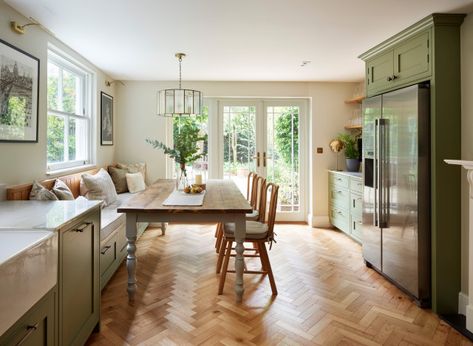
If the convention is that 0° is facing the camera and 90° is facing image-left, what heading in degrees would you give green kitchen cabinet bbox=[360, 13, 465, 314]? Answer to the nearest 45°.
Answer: approximately 45°

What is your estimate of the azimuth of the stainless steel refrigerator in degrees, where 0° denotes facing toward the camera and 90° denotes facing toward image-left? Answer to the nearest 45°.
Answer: approximately 45°

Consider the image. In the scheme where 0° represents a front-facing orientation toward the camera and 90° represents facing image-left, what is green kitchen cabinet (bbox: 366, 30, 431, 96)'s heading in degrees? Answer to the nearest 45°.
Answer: approximately 45°
